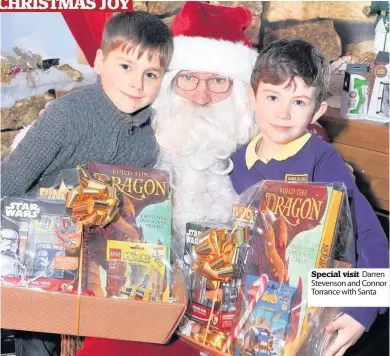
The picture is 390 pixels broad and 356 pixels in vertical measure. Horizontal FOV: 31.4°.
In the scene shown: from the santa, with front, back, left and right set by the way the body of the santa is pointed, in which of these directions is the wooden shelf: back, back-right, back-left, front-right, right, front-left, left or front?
back-left

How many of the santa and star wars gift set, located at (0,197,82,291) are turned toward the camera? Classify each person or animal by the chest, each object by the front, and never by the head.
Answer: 2

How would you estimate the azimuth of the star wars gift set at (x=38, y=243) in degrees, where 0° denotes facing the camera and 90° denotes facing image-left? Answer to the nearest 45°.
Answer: approximately 0°

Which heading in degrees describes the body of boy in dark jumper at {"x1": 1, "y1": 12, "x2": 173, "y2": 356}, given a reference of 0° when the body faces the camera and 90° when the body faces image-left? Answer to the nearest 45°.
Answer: approximately 315°
